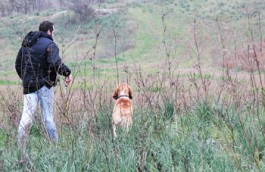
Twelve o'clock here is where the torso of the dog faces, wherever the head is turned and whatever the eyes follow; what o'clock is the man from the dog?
The man is roughly at 9 o'clock from the dog.

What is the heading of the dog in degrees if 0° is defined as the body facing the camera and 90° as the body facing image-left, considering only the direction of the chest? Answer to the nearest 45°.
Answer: approximately 180°

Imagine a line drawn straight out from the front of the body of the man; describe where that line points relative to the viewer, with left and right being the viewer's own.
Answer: facing away from the viewer and to the right of the viewer

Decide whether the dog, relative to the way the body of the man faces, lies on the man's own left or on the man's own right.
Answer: on the man's own right
